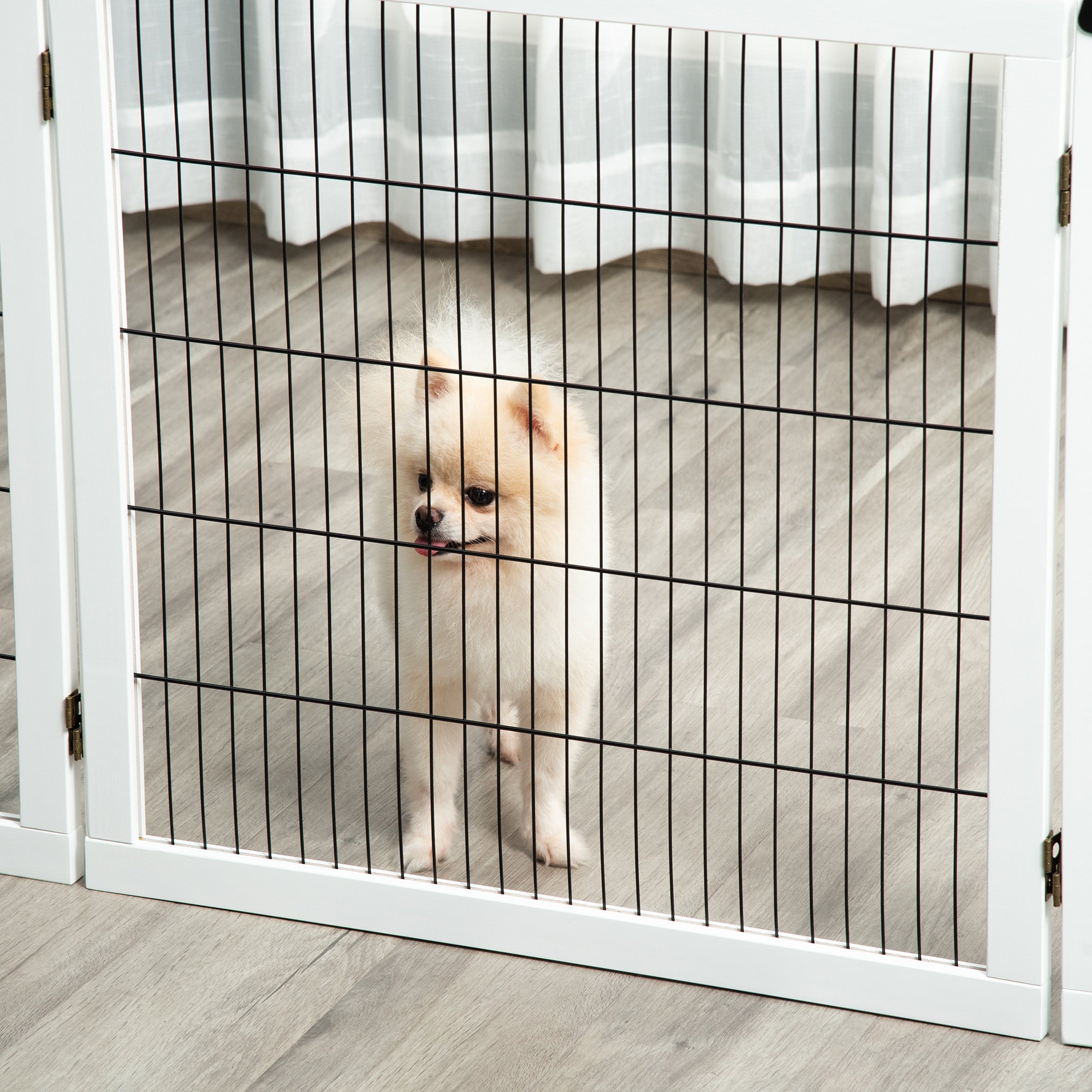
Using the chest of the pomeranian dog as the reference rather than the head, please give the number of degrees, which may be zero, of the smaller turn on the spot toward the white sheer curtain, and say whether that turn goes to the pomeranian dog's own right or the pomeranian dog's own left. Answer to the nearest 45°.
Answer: approximately 180°

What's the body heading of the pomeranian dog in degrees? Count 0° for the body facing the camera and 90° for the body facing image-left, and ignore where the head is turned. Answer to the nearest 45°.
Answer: approximately 0°
